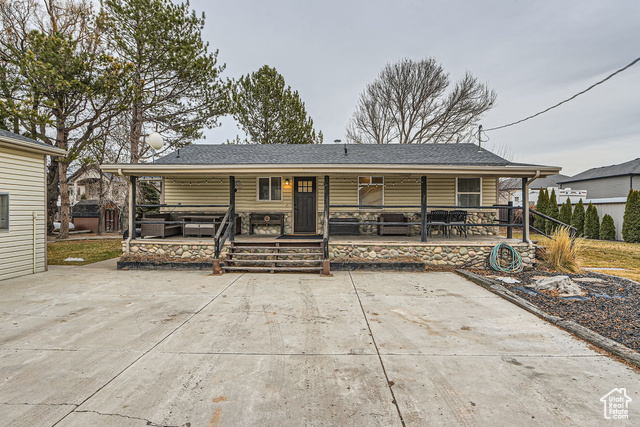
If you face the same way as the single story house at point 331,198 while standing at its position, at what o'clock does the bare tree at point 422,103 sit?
The bare tree is roughly at 7 o'clock from the single story house.

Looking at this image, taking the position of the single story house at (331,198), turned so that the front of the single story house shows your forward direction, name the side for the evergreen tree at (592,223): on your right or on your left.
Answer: on your left

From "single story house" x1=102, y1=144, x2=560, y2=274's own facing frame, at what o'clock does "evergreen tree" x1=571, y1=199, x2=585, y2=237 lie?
The evergreen tree is roughly at 8 o'clock from the single story house.

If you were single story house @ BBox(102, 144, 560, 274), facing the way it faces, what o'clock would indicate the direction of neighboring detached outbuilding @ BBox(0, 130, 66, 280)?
The neighboring detached outbuilding is roughly at 2 o'clock from the single story house.

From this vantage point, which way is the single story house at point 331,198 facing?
toward the camera

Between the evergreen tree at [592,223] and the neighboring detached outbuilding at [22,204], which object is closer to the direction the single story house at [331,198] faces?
the neighboring detached outbuilding

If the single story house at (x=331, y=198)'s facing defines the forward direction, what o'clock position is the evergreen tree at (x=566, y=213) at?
The evergreen tree is roughly at 8 o'clock from the single story house.

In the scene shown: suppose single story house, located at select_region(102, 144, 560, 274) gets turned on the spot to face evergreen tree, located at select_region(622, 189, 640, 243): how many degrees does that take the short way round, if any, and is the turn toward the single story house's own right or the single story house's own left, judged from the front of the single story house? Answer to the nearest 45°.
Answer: approximately 90° to the single story house's own left

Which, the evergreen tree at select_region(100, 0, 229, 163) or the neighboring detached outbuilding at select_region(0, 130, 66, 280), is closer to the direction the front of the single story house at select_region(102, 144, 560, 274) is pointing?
the neighboring detached outbuilding

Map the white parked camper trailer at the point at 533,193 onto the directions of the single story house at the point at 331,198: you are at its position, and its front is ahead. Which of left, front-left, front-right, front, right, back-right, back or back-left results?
back-left

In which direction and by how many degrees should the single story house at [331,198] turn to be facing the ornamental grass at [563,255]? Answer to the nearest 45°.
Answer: approximately 45° to its left
